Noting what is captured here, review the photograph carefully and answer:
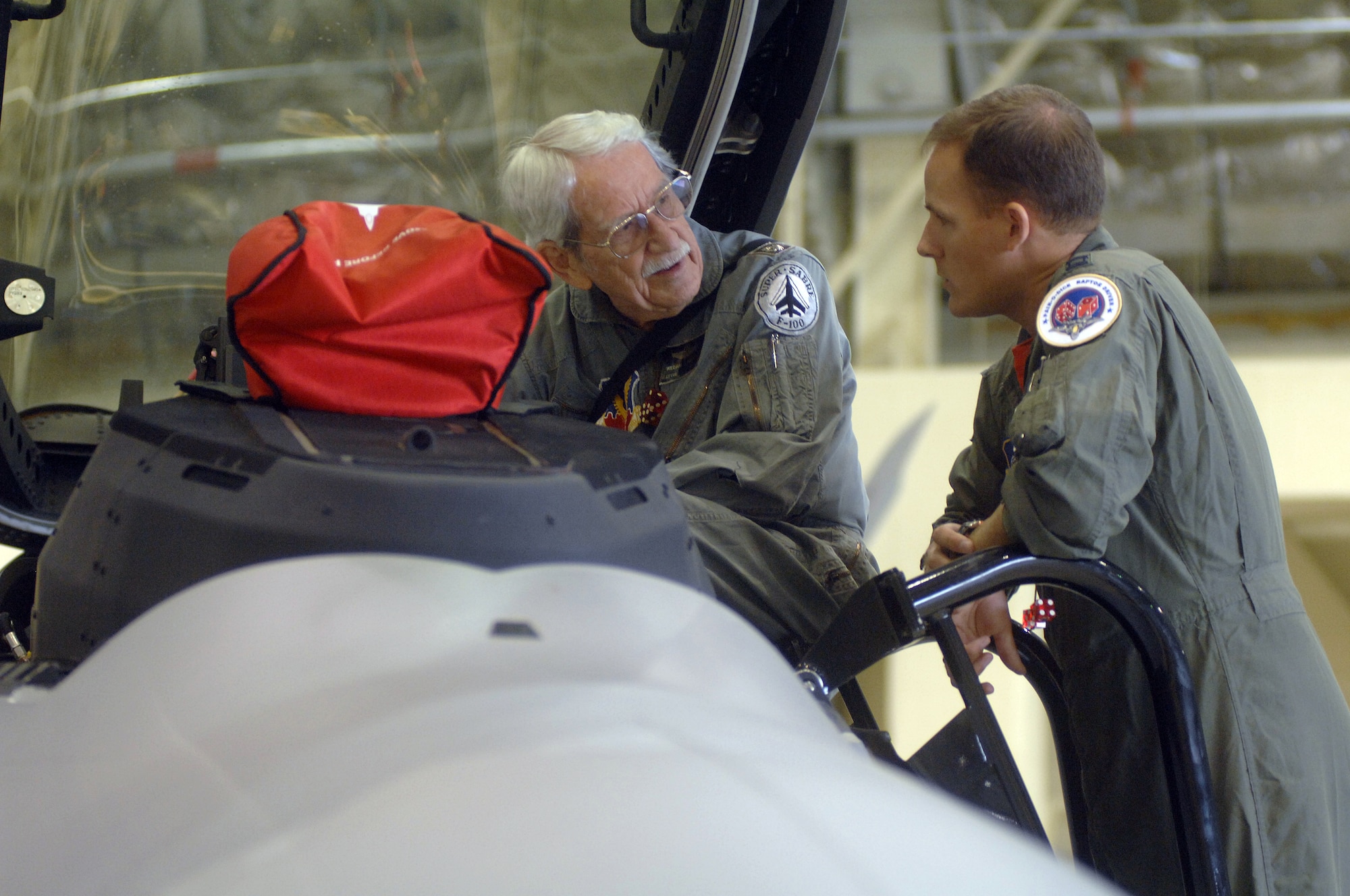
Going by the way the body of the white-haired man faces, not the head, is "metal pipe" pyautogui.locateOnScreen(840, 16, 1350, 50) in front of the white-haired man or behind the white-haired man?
behind

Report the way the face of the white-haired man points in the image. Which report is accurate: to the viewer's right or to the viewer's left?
to the viewer's right
